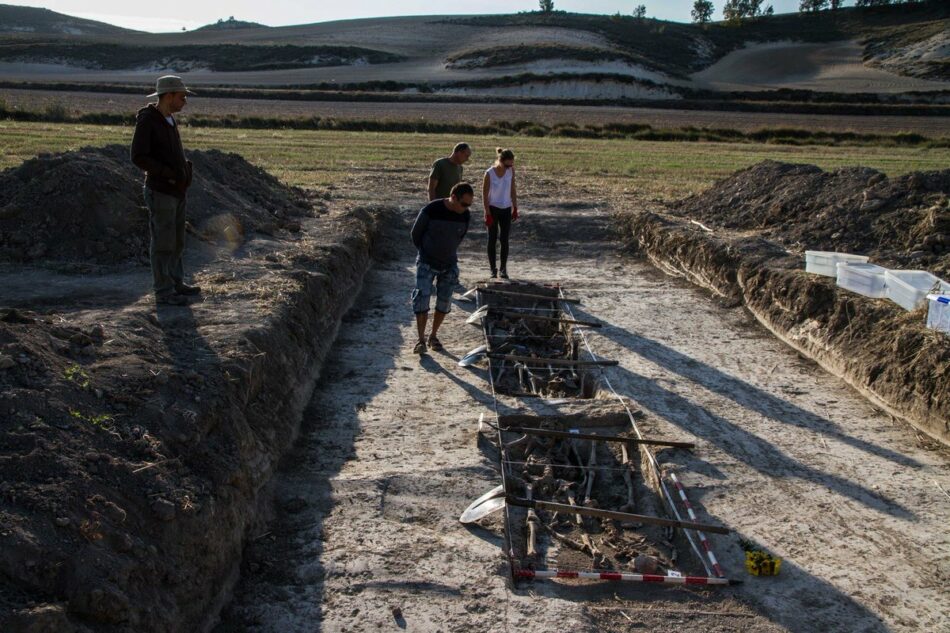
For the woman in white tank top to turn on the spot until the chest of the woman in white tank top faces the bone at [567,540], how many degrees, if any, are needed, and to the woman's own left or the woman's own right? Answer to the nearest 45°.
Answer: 0° — they already face it

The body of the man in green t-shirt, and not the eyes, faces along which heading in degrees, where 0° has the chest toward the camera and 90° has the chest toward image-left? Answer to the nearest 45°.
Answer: approximately 315°

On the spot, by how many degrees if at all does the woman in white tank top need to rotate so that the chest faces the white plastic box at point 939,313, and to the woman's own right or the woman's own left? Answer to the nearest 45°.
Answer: approximately 45° to the woman's own left

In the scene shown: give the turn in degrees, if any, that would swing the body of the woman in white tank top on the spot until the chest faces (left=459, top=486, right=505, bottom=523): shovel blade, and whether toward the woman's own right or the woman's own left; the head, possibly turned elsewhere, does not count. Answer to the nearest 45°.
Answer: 0° — they already face it

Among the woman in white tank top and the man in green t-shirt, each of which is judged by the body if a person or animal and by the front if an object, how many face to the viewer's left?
0

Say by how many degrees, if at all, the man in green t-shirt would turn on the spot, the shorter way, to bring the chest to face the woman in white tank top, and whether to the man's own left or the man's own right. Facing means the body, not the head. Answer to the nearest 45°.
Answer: approximately 90° to the man's own left

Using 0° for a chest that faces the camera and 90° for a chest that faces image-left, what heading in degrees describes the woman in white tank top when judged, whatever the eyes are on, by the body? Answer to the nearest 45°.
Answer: approximately 0°

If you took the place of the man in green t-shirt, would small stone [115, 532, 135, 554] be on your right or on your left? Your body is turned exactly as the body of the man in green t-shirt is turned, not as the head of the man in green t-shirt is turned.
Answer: on your right

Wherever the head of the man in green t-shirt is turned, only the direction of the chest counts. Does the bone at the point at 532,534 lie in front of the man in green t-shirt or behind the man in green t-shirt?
in front

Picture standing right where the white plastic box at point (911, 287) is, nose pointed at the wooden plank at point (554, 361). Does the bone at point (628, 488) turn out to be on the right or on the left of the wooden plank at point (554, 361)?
left

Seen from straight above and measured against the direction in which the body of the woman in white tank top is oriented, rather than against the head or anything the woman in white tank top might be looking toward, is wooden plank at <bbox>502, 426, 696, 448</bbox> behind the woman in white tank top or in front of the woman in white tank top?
in front
